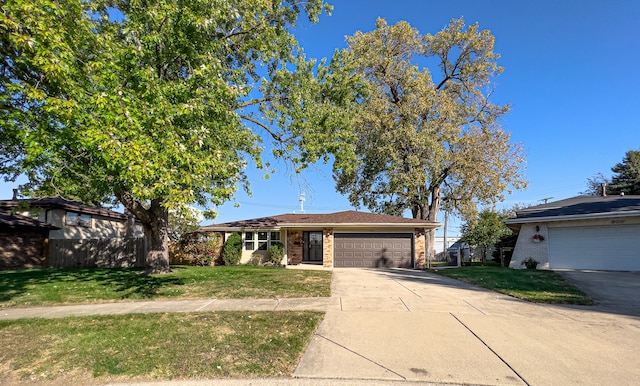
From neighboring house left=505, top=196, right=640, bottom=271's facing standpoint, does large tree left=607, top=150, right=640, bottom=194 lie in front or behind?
behind

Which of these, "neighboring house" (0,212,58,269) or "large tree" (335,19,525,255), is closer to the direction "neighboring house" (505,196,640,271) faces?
the neighboring house

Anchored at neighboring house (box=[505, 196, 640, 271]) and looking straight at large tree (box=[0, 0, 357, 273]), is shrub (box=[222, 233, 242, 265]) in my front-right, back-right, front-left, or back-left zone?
front-right

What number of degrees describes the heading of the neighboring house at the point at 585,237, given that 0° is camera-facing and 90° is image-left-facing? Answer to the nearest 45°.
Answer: approximately 0°

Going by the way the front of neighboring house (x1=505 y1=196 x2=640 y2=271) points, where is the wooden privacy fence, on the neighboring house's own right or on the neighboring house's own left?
on the neighboring house's own right

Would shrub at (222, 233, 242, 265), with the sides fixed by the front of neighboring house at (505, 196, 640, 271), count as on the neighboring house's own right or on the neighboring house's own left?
on the neighboring house's own right

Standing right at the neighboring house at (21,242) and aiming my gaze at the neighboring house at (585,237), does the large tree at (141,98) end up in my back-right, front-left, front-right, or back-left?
front-right

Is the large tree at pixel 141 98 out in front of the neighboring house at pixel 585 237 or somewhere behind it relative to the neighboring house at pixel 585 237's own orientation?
in front

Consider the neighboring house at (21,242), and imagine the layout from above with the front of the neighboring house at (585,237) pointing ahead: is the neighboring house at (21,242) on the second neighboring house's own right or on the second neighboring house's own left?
on the second neighboring house's own right

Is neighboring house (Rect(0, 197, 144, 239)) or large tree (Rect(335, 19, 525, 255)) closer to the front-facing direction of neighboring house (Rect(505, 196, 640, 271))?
the neighboring house
